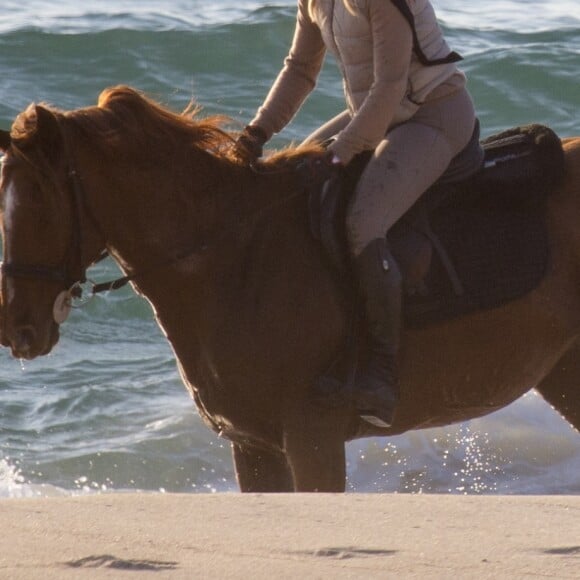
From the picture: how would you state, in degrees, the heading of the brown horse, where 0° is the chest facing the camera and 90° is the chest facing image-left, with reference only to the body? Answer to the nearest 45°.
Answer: approximately 90°

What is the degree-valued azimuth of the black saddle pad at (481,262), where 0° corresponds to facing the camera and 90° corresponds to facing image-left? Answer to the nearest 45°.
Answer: approximately 90°
